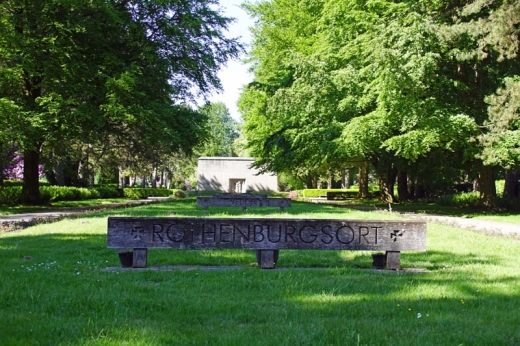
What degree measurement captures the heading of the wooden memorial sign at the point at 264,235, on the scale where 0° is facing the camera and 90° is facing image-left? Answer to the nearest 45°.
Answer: approximately 0°

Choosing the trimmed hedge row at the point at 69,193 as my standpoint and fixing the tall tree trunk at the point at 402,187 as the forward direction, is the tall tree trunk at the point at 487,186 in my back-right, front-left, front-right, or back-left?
front-right

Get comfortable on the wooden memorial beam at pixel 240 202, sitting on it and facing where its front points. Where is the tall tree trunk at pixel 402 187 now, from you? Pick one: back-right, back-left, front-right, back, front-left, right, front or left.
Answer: back-left

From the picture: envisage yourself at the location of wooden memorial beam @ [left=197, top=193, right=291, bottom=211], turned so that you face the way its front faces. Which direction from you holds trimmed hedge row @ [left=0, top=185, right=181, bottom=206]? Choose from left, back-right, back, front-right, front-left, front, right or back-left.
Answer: back-right

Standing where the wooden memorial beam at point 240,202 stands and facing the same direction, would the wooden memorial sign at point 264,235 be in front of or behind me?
in front

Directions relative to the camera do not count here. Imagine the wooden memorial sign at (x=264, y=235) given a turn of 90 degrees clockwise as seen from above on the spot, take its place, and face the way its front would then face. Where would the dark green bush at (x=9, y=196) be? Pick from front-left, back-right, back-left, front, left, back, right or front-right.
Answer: front-right

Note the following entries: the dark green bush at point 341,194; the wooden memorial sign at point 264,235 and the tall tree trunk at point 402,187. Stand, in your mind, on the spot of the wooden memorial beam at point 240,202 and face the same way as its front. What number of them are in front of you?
1

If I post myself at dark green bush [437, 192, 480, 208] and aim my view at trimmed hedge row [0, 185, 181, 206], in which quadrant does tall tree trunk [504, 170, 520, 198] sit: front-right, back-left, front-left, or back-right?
back-right

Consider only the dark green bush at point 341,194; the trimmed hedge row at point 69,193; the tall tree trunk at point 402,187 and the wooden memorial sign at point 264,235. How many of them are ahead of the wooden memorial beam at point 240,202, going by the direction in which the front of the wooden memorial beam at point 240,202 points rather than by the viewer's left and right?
1

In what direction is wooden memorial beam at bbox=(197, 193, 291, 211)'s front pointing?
toward the camera

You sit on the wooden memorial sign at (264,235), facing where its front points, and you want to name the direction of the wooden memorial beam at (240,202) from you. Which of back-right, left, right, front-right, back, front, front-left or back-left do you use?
back

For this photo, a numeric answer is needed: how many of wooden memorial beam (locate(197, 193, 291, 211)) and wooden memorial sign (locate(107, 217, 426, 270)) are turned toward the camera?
2
